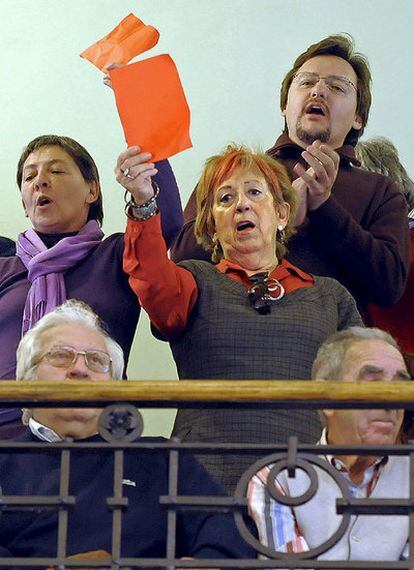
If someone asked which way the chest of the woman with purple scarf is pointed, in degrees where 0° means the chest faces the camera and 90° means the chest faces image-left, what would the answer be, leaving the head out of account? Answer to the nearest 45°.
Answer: approximately 45°

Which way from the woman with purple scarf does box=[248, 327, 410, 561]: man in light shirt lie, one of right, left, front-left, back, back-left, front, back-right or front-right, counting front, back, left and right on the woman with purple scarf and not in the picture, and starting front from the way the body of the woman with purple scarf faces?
left

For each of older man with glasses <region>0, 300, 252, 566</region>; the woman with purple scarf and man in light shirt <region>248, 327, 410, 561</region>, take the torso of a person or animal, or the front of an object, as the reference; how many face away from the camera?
0

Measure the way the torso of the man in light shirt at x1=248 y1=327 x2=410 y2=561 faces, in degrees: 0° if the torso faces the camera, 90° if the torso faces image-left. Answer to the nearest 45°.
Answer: approximately 315°

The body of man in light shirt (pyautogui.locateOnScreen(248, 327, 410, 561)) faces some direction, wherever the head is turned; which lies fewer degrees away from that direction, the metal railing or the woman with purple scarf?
the metal railing

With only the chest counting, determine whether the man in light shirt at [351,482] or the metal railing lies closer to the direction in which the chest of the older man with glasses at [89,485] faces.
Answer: the metal railing

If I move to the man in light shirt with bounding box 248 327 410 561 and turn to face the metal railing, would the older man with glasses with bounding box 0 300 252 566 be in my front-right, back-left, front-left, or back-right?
front-right

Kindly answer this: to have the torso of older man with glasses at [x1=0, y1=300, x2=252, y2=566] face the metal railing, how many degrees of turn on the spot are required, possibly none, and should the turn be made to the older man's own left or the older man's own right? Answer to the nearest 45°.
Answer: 0° — they already face it

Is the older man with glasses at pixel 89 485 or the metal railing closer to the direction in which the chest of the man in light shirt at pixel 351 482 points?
the metal railing

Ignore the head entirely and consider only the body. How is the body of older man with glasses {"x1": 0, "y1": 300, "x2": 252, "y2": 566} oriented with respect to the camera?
toward the camera

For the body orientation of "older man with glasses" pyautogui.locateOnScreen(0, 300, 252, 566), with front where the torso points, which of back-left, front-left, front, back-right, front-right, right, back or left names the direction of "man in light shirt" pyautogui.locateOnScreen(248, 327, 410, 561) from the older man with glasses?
left

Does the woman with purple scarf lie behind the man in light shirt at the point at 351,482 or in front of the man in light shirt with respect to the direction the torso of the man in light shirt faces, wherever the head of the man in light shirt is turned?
behind

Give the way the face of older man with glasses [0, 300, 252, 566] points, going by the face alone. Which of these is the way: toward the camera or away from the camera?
toward the camera
